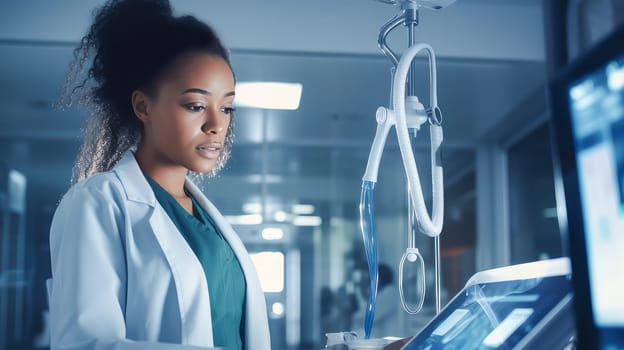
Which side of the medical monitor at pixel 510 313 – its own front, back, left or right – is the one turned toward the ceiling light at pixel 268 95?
right

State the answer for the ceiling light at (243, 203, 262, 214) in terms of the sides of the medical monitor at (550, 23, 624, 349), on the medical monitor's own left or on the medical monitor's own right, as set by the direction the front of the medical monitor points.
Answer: on the medical monitor's own right

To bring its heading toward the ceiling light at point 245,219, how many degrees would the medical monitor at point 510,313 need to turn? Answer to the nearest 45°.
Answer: approximately 90° to its right

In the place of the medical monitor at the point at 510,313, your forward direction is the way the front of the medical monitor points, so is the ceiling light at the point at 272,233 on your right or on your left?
on your right

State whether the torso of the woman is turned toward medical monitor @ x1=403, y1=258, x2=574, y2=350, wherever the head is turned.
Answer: yes

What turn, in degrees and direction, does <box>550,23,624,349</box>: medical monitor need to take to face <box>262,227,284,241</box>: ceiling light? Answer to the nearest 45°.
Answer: approximately 90° to its right

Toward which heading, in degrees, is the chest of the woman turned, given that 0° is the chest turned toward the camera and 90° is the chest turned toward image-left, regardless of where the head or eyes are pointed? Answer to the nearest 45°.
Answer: approximately 315°

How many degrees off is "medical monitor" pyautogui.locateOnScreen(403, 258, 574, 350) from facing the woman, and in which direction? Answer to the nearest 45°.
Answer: approximately 45° to its right

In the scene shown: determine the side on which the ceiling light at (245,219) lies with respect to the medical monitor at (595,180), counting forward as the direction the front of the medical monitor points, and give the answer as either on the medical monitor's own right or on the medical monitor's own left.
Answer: on the medical monitor's own right

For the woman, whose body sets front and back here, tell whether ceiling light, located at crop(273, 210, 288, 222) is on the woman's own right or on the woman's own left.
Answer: on the woman's own left

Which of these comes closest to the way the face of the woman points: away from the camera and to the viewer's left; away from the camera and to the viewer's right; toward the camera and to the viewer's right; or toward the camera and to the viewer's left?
toward the camera and to the viewer's right
